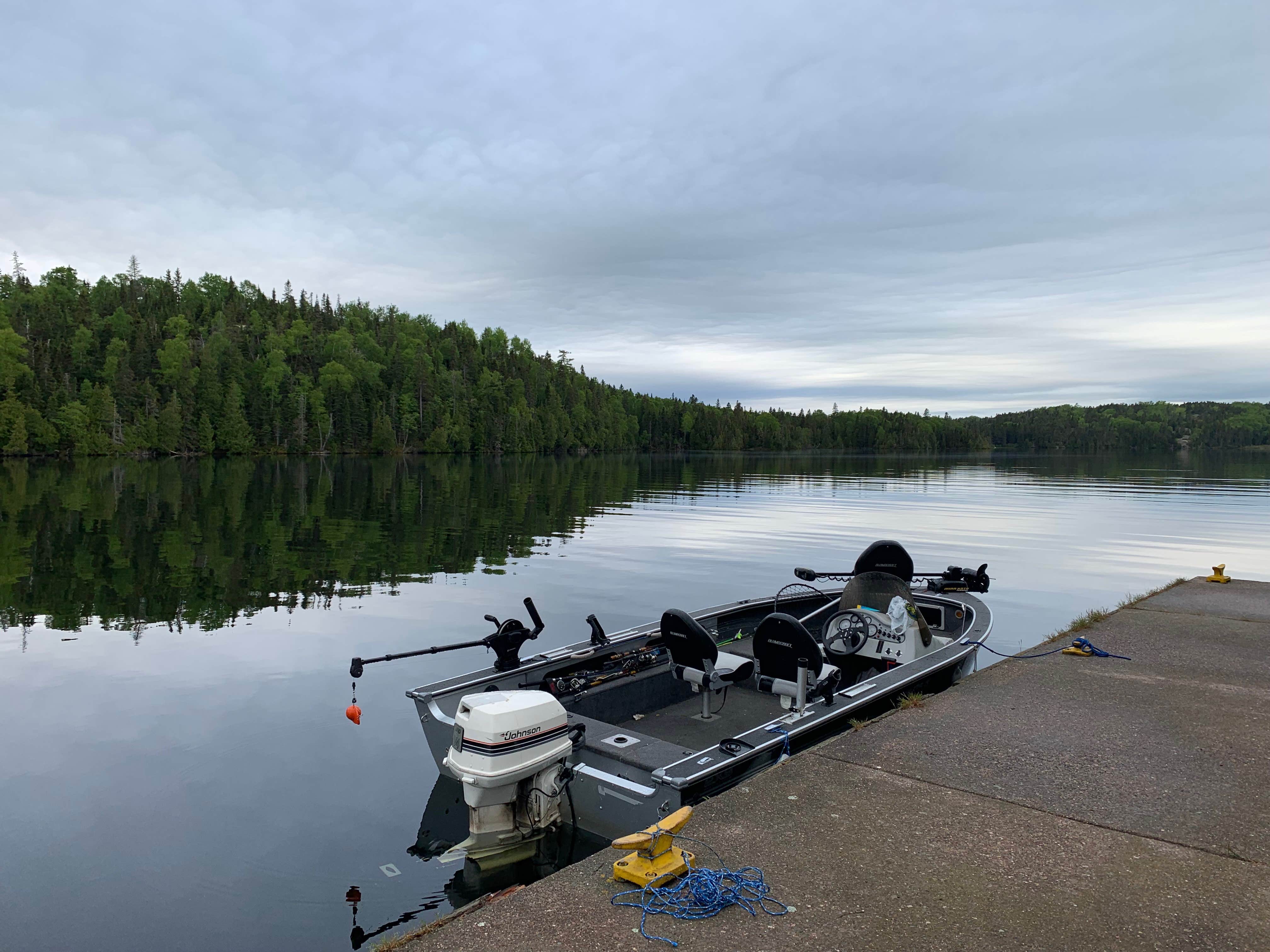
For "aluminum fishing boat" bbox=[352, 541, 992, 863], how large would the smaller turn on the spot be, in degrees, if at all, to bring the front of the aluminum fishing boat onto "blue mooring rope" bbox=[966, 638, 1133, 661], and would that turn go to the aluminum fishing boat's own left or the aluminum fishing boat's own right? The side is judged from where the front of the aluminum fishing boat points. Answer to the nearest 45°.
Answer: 0° — it already faces it

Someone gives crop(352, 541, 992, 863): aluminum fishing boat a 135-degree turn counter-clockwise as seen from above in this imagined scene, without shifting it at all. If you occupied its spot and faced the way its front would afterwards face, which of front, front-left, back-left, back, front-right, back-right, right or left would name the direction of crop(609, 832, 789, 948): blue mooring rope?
left

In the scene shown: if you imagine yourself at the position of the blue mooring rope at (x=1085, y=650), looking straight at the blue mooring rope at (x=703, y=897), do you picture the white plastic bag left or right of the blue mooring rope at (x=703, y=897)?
right

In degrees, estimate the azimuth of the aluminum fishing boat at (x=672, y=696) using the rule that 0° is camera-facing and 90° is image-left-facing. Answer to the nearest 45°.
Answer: approximately 225°
